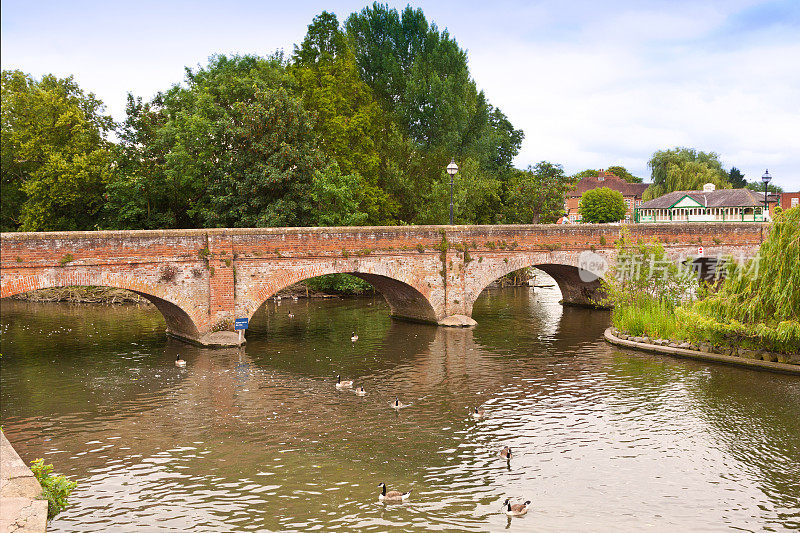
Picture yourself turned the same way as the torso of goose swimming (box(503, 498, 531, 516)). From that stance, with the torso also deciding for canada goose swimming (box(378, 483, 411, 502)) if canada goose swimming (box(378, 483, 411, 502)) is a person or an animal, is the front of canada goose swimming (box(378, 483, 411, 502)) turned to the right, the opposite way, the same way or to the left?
the same way

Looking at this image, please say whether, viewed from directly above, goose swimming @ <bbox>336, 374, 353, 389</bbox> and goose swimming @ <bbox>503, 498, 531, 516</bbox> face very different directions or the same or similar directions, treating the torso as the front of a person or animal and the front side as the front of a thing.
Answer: same or similar directions

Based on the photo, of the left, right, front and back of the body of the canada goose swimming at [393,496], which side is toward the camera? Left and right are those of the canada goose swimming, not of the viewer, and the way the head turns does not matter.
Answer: left

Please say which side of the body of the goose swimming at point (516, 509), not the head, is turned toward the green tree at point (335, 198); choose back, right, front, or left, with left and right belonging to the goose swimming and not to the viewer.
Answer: right

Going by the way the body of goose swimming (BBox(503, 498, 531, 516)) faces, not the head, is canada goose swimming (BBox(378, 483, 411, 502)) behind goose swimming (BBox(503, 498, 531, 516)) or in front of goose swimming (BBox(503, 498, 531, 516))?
in front

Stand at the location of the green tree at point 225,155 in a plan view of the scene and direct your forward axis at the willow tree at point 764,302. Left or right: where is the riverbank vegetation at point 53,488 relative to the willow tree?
right

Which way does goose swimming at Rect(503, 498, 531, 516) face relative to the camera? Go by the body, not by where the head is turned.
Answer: to the viewer's left

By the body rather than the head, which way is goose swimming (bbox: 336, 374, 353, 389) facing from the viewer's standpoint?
to the viewer's left

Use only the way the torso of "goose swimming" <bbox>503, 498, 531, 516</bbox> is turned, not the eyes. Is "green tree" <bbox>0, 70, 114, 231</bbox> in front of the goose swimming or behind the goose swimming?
in front

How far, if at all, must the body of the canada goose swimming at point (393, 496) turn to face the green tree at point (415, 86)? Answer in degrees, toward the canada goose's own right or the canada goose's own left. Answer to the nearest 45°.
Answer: approximately 90° to the canada goose's own right

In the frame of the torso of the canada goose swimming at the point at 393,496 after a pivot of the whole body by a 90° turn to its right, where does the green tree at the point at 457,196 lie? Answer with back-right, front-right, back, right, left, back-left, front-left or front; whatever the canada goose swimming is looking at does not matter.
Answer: front
